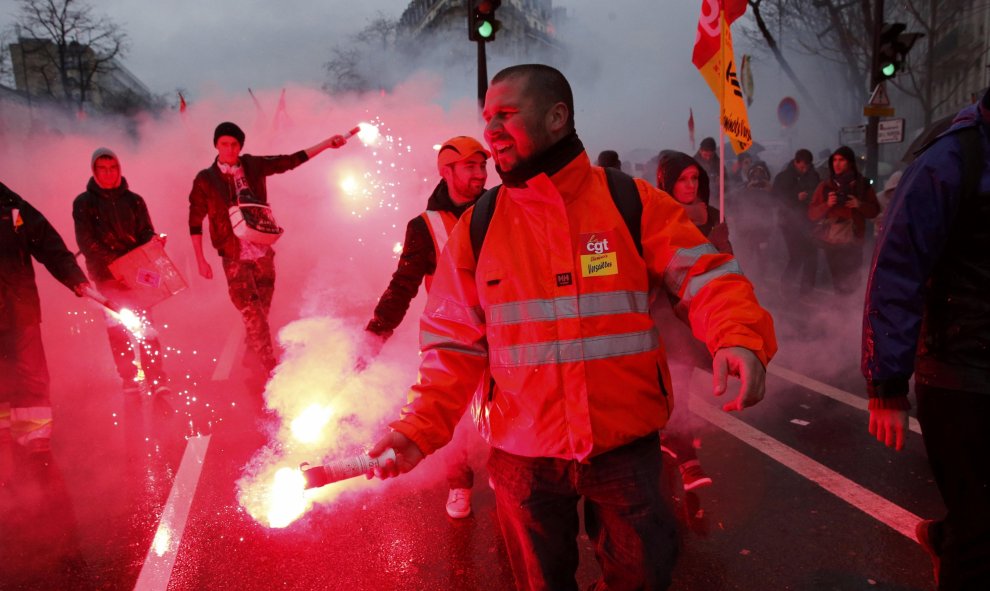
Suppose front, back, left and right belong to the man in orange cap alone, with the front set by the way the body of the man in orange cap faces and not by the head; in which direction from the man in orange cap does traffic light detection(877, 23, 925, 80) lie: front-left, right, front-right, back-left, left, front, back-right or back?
left

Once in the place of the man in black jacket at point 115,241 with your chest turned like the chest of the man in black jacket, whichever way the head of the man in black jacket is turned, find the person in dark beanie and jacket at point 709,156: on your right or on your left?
on your left

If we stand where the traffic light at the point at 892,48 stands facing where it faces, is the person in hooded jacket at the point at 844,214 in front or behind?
in front

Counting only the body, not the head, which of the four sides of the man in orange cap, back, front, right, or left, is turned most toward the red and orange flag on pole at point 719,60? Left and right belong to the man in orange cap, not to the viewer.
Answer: left

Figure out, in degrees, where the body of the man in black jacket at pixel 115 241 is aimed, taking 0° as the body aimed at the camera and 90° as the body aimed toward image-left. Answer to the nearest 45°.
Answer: approximately 0°

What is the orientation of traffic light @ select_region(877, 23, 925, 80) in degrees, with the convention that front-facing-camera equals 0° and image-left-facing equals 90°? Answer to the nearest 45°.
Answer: approximately 45°

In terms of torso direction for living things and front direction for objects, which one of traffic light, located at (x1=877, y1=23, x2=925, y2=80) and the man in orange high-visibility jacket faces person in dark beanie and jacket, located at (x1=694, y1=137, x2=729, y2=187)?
the traffic light

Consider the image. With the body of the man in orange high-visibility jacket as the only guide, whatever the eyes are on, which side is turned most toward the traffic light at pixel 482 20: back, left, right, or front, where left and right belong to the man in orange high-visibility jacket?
back
